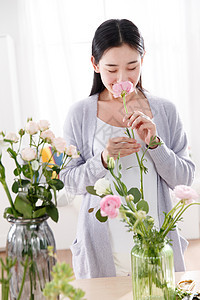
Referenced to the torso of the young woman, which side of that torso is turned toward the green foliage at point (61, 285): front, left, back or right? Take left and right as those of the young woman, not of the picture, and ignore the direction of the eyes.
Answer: front

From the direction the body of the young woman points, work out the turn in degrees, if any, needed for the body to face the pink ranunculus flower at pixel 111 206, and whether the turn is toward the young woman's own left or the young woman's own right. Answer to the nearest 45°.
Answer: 0° — they already face it

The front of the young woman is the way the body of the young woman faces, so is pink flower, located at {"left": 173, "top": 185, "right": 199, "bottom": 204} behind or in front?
in front

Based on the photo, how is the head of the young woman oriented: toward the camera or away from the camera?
toward the camera

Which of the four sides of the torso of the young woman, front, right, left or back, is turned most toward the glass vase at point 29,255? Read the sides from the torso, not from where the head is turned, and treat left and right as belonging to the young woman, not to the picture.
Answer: front

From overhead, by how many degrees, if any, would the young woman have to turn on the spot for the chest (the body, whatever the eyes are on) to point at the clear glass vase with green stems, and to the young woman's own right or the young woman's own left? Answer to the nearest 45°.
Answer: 0° — they already face it

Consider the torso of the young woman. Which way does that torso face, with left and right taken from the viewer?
facing the viewer

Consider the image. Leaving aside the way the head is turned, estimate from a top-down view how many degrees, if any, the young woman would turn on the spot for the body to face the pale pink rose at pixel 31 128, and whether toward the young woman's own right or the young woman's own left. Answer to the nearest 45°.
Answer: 0° — they already face it
